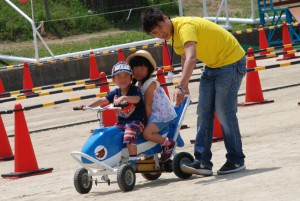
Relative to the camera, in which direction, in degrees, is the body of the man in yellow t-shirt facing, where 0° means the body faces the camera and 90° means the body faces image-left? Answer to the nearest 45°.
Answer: approximately 90°

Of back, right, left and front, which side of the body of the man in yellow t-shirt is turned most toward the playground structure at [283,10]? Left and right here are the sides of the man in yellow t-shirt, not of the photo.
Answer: right

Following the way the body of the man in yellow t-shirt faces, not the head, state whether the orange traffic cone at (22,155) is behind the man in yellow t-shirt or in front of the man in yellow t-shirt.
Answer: in front

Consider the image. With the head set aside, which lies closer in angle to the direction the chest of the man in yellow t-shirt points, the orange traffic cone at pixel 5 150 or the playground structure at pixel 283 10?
the orange traffic cone

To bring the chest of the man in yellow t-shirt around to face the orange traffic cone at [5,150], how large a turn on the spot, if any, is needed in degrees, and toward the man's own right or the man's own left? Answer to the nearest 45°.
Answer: approximately 45° to the man's own right

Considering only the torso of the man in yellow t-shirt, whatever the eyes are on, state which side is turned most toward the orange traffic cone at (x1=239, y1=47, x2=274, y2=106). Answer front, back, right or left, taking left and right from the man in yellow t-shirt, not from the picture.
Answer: right

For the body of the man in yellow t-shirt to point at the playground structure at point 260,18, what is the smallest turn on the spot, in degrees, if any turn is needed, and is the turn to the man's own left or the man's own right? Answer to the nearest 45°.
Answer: approximately 90° to the man's own right

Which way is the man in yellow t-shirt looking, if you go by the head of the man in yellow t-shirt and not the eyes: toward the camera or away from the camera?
toward the camera
